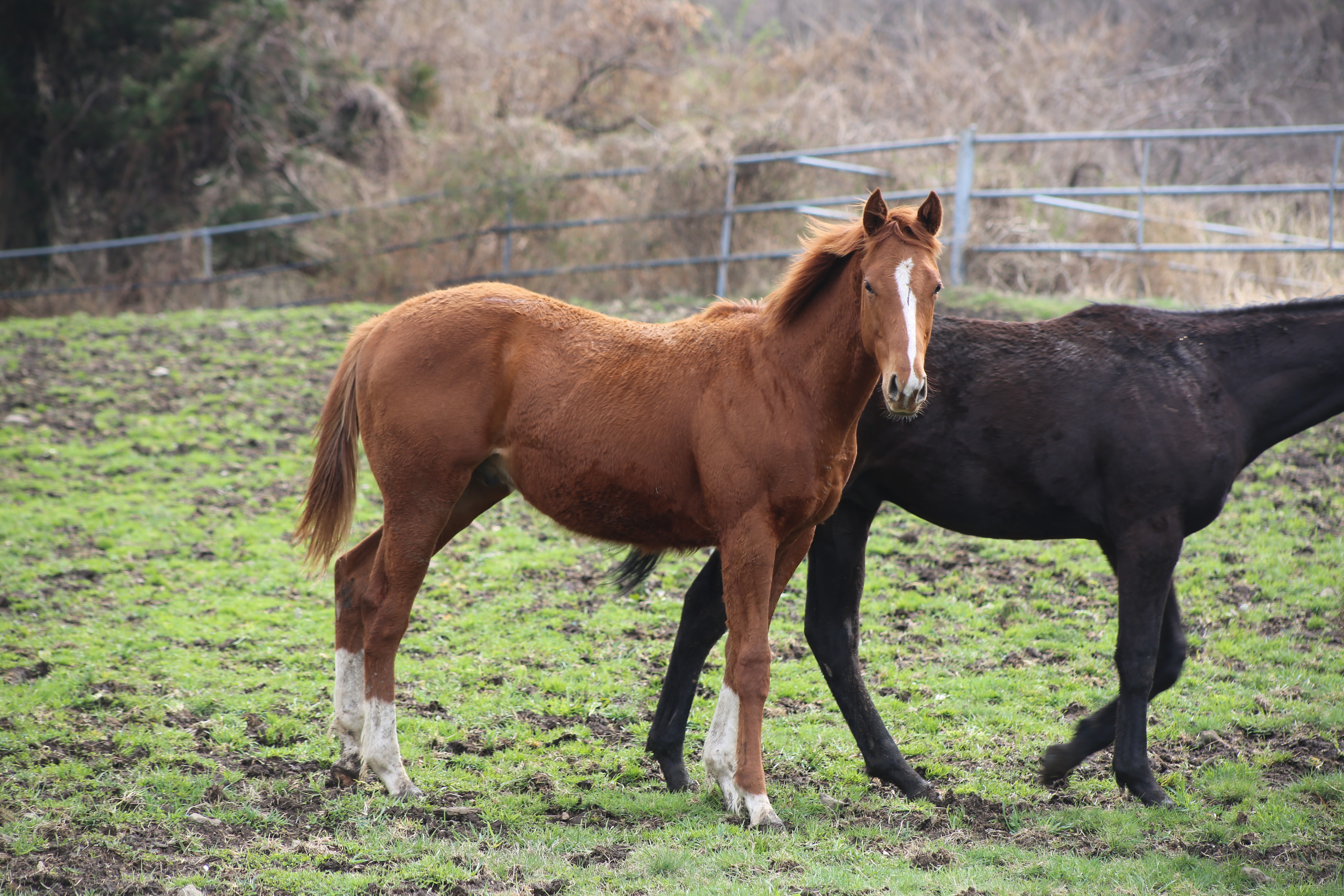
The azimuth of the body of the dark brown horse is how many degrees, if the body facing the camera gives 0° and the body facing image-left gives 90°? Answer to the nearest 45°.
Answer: approximately 270°

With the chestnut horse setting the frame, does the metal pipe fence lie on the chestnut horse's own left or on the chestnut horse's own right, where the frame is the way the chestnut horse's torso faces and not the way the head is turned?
on the chestnut horse's own left

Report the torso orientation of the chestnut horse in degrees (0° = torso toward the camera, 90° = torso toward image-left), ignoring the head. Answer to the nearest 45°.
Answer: approximately 270°

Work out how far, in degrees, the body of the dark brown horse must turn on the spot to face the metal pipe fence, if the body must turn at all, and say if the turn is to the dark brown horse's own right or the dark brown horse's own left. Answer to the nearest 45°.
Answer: approximately 90° to the dark brown horse's own left

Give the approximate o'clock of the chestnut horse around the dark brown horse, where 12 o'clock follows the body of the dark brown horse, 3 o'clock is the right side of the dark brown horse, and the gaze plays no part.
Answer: The chestnut horse is roughly at 5 o'clock from the dark brown horse.

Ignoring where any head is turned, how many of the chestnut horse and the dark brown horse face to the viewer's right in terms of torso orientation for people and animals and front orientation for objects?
2

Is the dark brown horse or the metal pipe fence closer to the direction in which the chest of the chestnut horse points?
the dark brown horse

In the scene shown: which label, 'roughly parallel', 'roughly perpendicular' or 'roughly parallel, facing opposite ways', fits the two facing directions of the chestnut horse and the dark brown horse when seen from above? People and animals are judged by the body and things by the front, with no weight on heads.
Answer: roughly parallel

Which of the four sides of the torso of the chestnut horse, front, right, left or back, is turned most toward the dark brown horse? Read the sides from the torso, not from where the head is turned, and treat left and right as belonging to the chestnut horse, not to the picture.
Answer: front
